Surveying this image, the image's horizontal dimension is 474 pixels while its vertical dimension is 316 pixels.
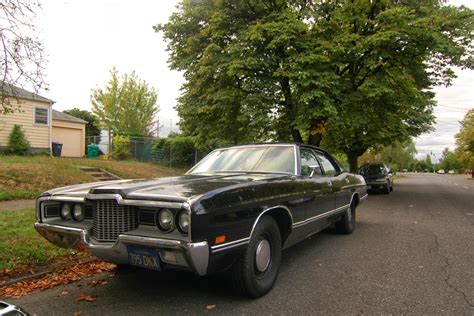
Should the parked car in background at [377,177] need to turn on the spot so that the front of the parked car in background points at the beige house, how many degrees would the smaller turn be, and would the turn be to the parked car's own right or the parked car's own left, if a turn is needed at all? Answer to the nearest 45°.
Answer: approximately 90° to the parked car's own right

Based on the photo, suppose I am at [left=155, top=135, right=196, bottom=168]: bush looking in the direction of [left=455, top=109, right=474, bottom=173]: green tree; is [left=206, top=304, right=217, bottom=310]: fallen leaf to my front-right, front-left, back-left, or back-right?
back-right

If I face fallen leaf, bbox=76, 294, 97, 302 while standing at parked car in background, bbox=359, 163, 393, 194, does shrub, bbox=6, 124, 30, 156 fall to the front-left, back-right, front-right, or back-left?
front-right

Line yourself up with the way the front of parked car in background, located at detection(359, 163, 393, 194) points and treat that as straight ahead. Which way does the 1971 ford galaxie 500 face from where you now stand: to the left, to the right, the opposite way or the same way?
the same way

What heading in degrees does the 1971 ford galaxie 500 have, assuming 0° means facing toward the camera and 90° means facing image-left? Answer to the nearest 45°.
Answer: approximately 45°

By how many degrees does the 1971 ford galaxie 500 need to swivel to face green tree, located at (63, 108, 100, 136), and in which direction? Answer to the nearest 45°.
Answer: approximately 135° to its right

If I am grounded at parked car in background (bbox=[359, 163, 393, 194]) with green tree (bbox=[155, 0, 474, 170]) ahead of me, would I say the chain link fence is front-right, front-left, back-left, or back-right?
front-right

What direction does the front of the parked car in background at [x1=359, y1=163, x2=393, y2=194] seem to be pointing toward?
toward the camera

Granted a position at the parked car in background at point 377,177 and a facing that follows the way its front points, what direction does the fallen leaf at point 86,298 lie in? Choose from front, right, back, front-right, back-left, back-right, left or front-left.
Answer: front

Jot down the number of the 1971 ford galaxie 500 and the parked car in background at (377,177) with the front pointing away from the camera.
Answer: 0

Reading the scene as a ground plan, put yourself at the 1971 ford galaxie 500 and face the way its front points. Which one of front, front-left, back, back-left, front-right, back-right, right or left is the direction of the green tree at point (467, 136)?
back

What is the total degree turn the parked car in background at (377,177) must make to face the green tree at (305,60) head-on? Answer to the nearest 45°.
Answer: approximately 45° to its right

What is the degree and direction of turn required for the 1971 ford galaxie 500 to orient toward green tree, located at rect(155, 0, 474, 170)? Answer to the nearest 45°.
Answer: approximately 180°

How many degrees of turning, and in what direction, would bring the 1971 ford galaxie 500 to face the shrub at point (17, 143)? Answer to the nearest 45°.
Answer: approximately 90° to its right

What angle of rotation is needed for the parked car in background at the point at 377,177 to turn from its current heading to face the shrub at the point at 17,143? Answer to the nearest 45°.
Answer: approximately 90° to its right
